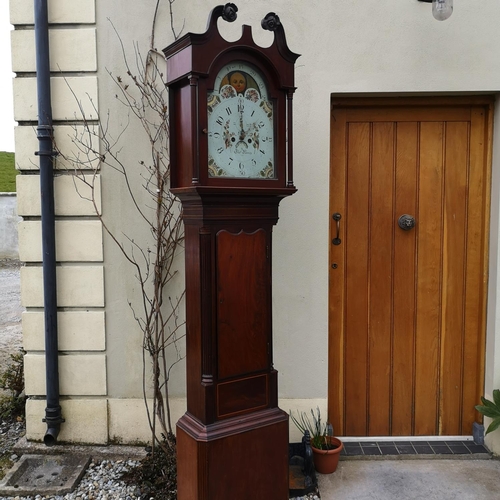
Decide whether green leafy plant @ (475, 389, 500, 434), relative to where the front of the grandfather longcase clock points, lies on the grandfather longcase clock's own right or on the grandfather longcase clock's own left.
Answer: on the grandfather longcase clock's own left

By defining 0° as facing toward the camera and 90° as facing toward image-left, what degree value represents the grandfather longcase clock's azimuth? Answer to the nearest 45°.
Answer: approximately 315°

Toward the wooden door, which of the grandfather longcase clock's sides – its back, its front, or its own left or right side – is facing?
left

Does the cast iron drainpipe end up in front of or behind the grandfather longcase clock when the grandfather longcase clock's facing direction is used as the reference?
behind
